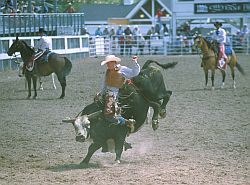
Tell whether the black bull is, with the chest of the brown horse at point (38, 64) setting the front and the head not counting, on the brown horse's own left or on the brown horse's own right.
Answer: on the brown horse's own left

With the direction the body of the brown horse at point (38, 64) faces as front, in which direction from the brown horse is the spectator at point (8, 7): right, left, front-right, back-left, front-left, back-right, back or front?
right

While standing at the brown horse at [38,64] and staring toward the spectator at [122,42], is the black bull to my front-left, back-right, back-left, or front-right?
back-right

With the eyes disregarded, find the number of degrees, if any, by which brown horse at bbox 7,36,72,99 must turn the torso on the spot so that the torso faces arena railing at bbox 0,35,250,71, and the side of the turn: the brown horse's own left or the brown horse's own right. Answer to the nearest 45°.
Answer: approximately 90° to the brown horse's own right

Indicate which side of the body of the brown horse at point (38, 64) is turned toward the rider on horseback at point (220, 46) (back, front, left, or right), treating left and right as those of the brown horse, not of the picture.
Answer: back

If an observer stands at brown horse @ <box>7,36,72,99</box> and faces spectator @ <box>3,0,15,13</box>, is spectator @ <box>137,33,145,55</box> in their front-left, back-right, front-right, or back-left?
front-right

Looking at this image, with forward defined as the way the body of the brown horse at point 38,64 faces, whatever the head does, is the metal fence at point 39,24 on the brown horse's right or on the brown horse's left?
on the brown horse's right

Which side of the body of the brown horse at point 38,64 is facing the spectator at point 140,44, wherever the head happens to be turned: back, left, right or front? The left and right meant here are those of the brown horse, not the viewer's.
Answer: right

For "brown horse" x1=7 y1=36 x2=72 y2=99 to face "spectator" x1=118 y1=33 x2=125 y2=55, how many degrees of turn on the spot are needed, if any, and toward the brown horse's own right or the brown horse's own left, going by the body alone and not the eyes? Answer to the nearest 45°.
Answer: approximately 90° to the brown horse's own right

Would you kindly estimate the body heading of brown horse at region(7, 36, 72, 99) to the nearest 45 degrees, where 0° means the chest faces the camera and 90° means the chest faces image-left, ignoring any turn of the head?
approximately 90°

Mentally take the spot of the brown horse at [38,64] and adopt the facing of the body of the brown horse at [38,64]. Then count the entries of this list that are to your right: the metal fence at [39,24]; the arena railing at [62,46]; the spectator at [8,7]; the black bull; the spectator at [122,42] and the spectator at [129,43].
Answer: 5
